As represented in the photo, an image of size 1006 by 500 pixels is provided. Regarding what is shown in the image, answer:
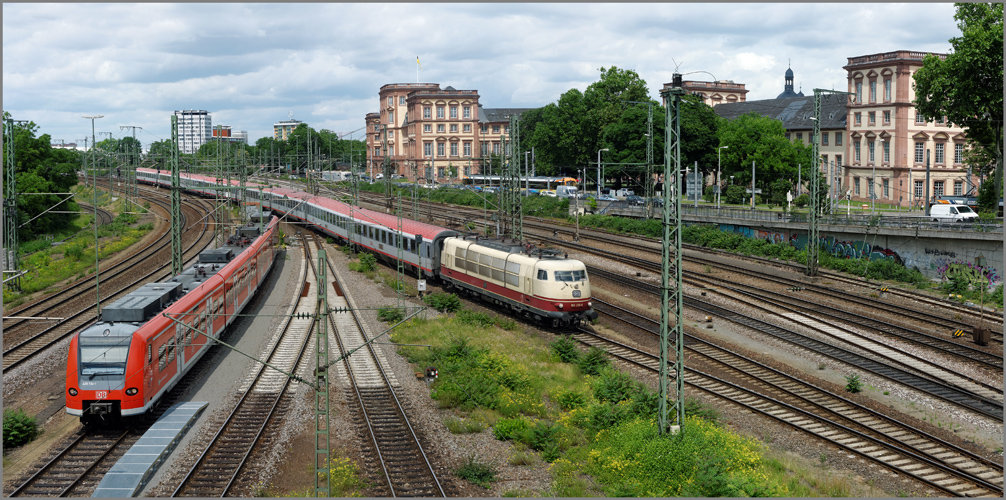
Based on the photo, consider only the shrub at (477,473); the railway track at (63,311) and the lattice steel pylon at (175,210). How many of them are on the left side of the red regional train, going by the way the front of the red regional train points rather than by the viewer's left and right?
1

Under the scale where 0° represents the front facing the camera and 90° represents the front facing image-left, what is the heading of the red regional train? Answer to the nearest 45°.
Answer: approximately 45°

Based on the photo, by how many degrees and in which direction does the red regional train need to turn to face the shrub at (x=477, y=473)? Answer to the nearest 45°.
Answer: approximately 90° to its left

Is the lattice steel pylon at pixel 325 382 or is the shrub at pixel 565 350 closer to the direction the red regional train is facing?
the lattice steel pylon

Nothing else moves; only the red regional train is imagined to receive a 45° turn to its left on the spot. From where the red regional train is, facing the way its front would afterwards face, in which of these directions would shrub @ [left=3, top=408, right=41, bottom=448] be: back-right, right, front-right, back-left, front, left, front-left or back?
right

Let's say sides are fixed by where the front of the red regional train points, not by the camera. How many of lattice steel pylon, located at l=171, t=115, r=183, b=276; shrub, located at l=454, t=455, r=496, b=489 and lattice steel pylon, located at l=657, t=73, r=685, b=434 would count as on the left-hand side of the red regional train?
2

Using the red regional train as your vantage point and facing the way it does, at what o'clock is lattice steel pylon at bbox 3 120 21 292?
The lattice steel pylon is roughly at 4 o'clock from the red regional train.

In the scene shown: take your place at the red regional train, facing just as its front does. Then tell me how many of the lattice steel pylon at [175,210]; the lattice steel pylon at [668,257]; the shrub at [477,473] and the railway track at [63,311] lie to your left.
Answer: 2

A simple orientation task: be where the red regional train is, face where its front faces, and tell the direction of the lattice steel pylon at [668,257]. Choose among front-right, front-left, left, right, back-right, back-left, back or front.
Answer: left
